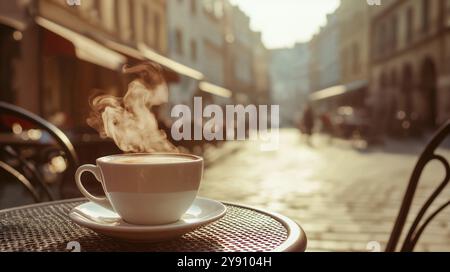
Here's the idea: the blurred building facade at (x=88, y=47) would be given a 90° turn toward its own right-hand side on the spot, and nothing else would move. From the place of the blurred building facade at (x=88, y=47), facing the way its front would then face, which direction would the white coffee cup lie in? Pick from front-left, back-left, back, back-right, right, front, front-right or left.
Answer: front-left

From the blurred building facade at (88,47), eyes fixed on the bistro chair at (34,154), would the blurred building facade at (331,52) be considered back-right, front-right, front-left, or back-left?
back-left

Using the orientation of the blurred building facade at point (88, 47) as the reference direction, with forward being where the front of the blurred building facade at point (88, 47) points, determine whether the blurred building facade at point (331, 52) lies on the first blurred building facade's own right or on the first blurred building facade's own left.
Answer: on the first blurred building facade's own left

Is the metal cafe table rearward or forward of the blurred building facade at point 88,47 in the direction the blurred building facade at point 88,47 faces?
forward

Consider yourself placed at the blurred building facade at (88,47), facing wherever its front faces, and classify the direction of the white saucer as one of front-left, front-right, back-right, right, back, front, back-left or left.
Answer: front-right

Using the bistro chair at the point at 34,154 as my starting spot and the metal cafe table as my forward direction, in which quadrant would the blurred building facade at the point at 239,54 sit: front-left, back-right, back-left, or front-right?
back-left

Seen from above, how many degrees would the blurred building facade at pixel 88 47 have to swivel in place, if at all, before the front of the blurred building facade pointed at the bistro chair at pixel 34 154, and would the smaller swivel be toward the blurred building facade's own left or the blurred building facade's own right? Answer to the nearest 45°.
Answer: approximately 45° to the blurred building facade's own right

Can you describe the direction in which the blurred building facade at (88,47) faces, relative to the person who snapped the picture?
facing the viewer and to the right of the viewer
